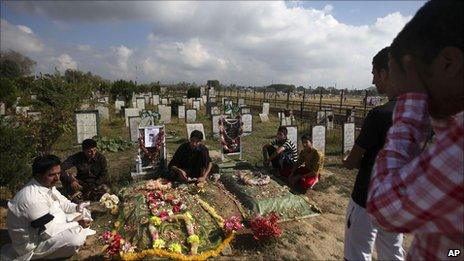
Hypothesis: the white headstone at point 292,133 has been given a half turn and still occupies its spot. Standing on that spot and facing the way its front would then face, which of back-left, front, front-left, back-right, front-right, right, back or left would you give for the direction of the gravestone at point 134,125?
left

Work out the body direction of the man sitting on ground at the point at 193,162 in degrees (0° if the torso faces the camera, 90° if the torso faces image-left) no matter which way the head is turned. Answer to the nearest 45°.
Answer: approximately 0°

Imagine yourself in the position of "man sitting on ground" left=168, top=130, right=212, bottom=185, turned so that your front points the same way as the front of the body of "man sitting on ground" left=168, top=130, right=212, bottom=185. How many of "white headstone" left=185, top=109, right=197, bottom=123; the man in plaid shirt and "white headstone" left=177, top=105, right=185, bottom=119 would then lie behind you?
2

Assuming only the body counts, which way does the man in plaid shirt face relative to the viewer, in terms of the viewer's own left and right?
facing to the left of the viewer

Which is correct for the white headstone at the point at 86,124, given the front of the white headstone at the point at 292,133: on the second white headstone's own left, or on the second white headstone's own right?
on the second white headstone's own right

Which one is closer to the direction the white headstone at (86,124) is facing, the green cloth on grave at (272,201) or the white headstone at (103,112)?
the green cloth on grave

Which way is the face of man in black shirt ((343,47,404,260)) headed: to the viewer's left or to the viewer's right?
to the viewer's left

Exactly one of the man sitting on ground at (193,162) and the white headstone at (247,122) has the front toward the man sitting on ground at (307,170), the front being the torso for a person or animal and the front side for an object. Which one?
the white headstone

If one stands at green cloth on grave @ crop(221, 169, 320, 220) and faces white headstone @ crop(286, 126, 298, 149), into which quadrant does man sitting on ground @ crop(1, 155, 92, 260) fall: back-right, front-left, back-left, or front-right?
back-left

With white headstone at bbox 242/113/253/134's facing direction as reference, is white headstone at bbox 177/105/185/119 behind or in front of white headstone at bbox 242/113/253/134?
behind

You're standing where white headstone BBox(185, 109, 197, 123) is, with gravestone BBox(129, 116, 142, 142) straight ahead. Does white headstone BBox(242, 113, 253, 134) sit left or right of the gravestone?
left

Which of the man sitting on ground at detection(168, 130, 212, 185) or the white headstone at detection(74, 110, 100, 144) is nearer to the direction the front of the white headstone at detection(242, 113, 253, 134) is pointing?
the man sitting on ground

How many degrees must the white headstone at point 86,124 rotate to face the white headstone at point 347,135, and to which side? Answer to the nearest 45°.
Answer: approximately 45° to its left

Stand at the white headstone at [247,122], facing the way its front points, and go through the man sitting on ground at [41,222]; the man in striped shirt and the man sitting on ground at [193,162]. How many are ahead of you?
3
